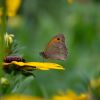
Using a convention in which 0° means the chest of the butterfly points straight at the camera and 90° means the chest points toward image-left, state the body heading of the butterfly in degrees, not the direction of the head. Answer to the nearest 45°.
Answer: approximately 90°
